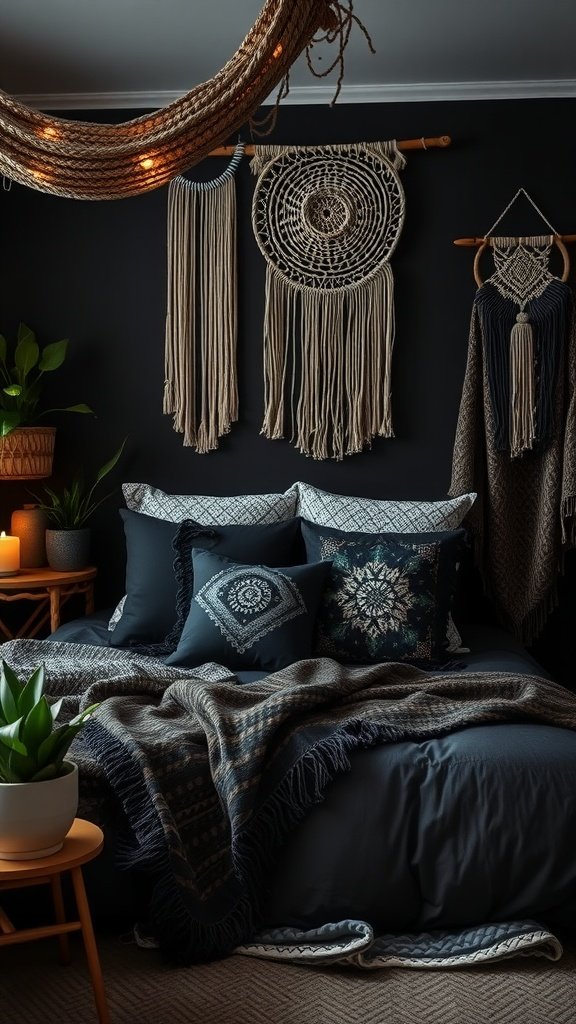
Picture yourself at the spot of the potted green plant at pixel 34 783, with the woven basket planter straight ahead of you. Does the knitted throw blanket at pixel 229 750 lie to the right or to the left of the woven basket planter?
right

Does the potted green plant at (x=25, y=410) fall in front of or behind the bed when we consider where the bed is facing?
behind

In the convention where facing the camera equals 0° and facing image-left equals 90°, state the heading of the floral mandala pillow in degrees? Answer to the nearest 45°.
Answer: approximately 0°

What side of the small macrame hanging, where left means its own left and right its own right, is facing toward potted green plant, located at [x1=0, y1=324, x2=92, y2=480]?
right

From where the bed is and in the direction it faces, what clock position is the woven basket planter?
The woven basket planter is roughly at 5 o'clock from the bed.

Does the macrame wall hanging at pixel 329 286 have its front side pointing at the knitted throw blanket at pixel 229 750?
yes

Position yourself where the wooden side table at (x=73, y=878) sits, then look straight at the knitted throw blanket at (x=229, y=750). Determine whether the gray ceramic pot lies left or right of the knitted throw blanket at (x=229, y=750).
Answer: left
